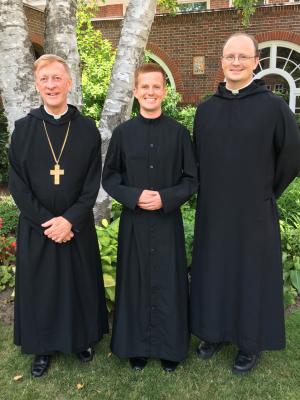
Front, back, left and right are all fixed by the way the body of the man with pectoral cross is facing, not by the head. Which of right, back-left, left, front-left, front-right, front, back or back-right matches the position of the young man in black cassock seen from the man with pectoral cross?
left

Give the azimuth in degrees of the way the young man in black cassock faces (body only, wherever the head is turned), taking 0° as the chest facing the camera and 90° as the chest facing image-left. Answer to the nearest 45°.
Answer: approximately 0°

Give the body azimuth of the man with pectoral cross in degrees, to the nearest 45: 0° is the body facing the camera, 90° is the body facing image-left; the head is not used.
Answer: approximately 0°

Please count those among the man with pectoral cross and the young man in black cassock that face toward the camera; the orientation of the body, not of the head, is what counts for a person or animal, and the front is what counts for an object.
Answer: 2

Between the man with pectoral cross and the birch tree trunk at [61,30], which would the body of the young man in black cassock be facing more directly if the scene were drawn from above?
the man with pectoral cross

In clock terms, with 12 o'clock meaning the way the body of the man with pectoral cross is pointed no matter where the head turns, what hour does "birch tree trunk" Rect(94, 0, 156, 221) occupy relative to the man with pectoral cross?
The birch tree trunk is roughly at 7 o'clock from the man with pectoral cross.

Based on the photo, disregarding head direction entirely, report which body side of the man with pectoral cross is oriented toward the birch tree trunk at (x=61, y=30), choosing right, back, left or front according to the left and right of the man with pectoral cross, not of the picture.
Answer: back

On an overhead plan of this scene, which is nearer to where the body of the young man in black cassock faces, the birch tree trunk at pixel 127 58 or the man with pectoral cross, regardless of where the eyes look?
the man with pectoral cross

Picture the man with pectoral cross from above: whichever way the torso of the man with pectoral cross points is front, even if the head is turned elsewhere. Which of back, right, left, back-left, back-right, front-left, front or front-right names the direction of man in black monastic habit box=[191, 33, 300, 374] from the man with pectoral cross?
left

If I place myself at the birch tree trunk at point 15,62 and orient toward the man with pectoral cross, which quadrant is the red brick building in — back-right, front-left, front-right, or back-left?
back-left

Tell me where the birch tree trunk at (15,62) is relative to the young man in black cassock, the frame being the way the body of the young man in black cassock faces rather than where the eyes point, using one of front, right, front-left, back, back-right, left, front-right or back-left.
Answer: back-right

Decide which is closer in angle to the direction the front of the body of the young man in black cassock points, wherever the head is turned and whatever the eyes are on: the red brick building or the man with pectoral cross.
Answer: the man with pectoral cross

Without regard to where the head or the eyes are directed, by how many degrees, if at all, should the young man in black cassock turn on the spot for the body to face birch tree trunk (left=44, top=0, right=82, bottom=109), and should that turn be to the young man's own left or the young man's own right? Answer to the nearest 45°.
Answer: approximately 135° to the young man's own right

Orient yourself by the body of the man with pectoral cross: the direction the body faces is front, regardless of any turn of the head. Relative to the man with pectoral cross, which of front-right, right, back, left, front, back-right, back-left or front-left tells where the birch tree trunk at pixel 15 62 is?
back
